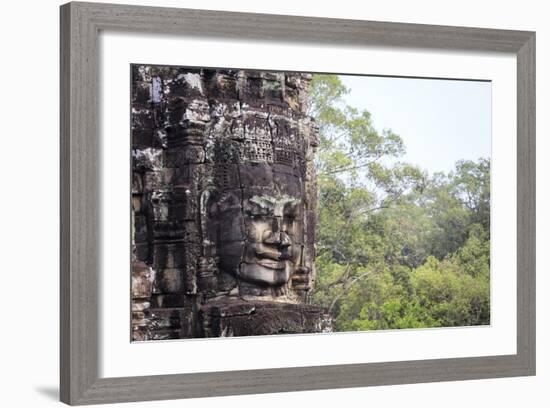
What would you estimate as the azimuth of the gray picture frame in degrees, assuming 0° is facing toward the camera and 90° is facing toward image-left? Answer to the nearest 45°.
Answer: approximately 315°
